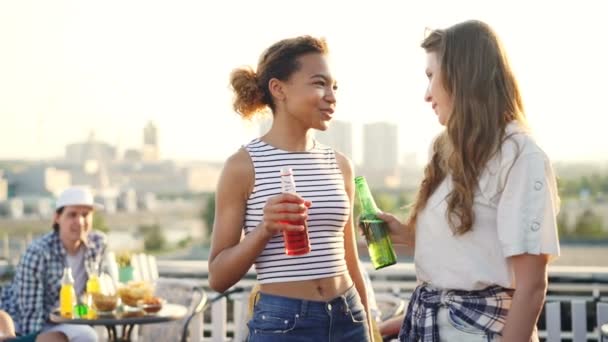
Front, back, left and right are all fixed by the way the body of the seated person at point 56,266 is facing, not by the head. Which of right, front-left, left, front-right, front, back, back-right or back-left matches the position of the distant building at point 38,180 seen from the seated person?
back-left

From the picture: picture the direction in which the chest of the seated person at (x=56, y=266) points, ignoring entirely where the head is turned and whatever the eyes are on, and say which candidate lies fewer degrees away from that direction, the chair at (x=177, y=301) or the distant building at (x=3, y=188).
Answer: the chair

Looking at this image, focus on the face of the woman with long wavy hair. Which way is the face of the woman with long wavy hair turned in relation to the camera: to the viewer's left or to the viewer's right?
to the viewer's left

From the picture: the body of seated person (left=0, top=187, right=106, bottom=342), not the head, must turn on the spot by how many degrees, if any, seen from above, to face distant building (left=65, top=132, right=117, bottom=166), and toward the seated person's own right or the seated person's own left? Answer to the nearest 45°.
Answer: approximately 135° to the seated person's own left

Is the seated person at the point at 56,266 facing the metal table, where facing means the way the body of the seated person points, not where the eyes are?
yes

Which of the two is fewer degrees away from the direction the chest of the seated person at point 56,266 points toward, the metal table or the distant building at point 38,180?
the metal table

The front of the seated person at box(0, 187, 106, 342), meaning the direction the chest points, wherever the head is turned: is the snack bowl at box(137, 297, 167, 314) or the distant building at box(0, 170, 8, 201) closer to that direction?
the snack bowl

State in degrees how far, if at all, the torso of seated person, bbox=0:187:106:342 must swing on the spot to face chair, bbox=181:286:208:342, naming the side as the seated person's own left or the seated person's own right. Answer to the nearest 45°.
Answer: approximately 45° to the seated person's own left

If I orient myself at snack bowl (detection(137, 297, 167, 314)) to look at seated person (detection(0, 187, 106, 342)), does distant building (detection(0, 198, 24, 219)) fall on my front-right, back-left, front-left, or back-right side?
front-right

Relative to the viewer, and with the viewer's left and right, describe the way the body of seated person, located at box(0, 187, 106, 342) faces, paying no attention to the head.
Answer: facing the viewer and to the right of the viewer

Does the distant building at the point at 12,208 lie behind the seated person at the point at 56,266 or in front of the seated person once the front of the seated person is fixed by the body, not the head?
behind
